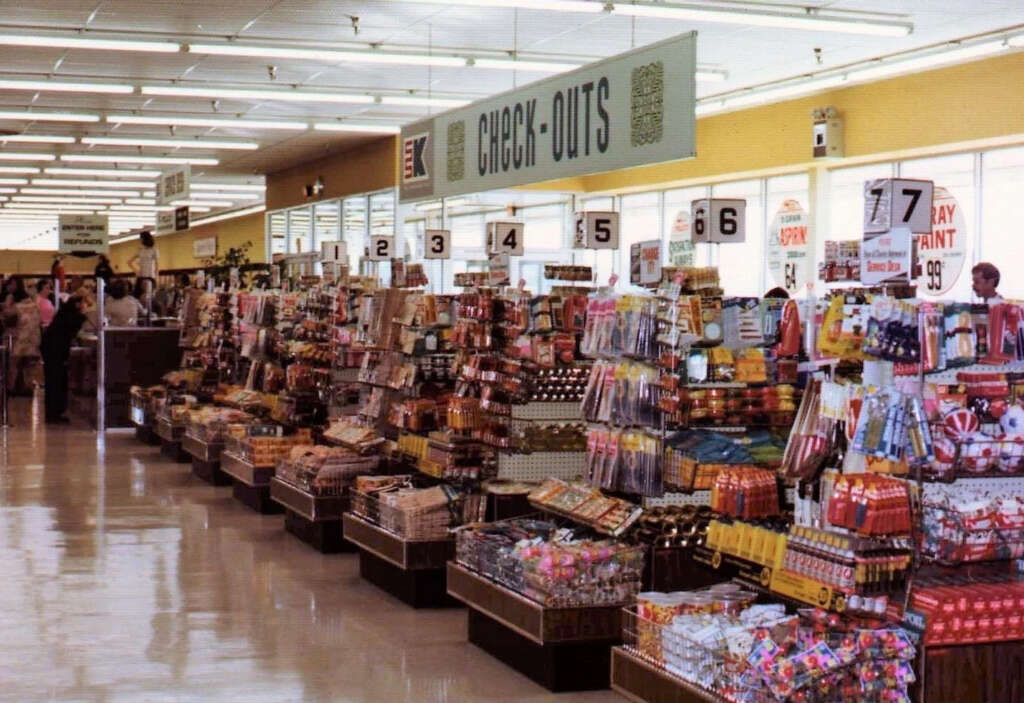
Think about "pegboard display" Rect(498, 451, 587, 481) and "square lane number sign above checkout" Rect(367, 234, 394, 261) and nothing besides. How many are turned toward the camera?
2

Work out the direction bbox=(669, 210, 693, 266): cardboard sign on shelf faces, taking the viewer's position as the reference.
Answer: facing the viewer

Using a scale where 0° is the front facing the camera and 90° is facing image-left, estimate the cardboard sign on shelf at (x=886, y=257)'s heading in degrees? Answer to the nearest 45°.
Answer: approximately 0°

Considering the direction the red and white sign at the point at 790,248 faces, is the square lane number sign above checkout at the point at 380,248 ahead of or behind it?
ahead

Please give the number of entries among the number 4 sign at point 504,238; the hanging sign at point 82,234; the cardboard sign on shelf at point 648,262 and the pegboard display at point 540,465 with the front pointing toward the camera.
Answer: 4

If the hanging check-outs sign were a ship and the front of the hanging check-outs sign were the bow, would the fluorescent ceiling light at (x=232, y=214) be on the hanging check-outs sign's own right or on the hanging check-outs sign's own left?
on the hanging check-outs sign's own right

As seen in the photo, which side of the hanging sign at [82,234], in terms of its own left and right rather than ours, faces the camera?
front
